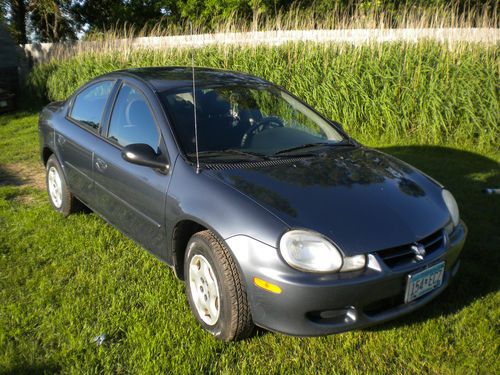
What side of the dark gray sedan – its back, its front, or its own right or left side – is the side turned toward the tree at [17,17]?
back

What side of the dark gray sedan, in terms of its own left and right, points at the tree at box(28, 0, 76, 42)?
back

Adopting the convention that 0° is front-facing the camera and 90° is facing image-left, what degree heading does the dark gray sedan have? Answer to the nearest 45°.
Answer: approximately 315°
